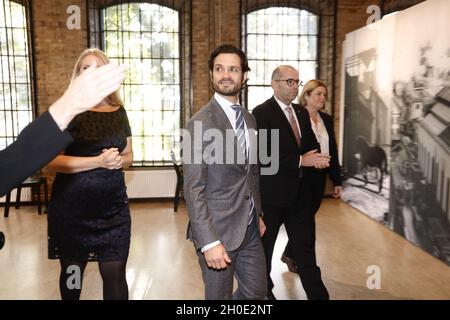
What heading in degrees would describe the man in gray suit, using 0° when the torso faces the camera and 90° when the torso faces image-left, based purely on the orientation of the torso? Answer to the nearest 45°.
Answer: approximately 315°

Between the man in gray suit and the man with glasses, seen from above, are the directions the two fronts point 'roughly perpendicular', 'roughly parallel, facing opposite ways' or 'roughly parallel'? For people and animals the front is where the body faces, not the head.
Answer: roughly parallel

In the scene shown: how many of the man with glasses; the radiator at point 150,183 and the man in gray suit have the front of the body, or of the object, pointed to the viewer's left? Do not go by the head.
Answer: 0

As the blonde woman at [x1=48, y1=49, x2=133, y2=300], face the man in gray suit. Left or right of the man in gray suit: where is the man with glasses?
left

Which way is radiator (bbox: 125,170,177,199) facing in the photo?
toward the camera

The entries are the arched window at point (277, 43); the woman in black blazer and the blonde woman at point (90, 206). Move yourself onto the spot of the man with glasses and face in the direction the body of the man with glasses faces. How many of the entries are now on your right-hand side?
1

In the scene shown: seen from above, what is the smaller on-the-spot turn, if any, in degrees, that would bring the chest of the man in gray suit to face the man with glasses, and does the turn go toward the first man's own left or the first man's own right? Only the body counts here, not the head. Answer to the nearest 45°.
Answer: approximately 90° to the first man's own left

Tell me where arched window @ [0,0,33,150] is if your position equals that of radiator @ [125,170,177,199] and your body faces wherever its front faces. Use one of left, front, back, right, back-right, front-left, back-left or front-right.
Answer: right

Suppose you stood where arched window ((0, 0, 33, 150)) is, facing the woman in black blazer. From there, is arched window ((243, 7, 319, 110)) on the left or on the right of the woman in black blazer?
left

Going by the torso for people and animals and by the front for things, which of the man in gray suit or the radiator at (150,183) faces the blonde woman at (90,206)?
the radiator

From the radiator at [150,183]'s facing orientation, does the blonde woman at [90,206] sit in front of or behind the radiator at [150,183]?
in front

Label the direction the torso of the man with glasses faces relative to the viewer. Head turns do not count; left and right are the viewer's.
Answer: facing the viewer and to the right of the viewer

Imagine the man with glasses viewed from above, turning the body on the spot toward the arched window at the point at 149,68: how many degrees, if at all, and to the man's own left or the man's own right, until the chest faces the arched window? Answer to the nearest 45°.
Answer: approximately 180°

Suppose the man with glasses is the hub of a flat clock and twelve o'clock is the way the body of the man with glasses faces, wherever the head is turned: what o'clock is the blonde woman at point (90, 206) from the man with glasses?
The blonde woman is roughly at 3 o'clock from the man with glasses.

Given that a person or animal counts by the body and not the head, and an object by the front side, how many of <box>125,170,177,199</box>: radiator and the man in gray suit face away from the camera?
0
